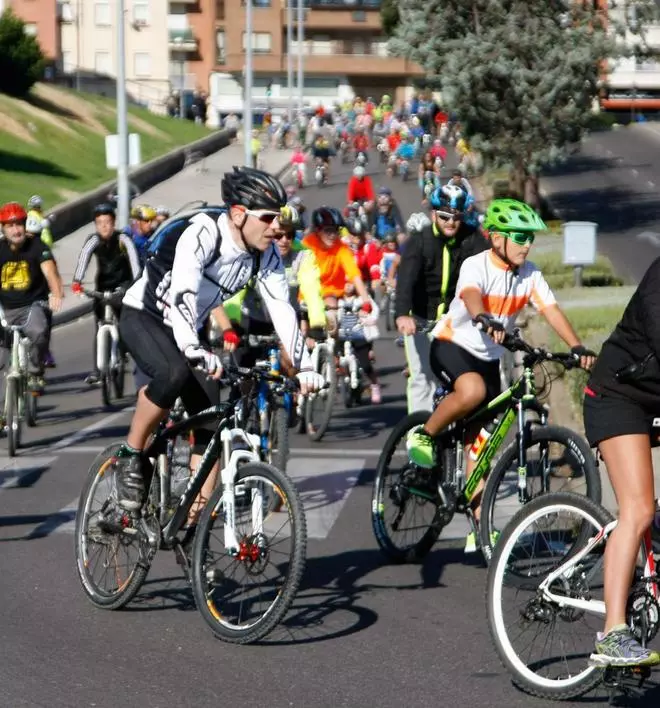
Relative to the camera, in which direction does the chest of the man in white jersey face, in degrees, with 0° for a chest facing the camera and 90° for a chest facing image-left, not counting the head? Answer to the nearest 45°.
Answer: approximately 315°

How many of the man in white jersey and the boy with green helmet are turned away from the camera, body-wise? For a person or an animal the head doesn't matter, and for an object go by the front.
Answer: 0

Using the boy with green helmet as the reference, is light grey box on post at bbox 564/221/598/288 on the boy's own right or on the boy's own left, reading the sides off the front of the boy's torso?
on the boy's own left

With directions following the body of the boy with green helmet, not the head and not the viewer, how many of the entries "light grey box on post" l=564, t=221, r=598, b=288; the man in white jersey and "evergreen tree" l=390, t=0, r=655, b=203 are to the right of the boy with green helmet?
1

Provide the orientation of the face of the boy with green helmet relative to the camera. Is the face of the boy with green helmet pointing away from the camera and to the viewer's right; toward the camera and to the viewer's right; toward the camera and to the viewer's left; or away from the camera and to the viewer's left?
toward the camera and to the viewer's right

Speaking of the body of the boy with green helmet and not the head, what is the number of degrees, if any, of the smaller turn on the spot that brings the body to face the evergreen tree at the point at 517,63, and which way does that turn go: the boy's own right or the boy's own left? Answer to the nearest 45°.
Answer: approximately 135° to the boy's own left

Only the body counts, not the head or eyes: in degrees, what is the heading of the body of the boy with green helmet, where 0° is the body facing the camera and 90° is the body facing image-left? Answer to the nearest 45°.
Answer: approximately 315°
